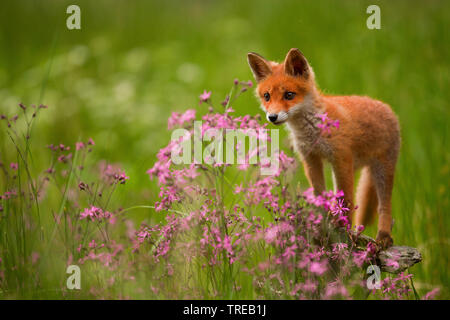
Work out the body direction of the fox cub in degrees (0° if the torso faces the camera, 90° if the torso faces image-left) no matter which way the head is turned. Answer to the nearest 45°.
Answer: approximately 45°
